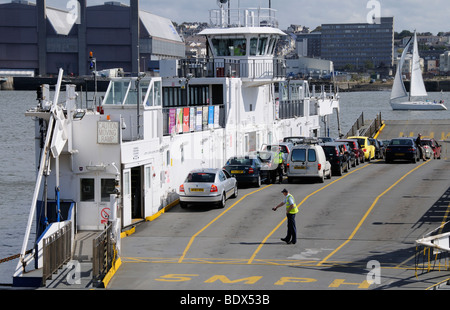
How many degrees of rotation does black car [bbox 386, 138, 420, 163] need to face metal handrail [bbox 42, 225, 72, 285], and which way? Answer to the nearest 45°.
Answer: approximately 180°

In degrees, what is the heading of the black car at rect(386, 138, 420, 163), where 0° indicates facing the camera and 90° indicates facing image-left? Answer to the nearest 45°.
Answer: approximately 180°

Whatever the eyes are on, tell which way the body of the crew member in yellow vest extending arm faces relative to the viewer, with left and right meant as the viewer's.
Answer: facing to the left of the viewer

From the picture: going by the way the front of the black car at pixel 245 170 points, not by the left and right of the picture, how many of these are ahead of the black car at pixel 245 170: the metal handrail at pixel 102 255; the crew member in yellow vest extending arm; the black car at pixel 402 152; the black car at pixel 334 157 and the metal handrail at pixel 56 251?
2

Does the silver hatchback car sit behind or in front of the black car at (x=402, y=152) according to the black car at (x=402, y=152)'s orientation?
behind

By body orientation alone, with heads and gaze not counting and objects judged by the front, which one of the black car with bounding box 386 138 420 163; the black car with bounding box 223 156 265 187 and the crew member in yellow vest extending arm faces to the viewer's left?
the crew member in yellow vest extending arm

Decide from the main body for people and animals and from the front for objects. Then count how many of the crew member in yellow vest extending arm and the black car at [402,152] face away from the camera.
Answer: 1

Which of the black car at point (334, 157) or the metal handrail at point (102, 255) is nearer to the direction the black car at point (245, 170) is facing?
the black car

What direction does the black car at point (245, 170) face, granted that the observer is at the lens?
facing away from the viewer and to the right of the viewer

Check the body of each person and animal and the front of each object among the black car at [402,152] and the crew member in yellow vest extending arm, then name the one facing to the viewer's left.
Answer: the crew member in yellow vest extending arm

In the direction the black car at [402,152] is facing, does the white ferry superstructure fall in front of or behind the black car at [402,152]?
behind

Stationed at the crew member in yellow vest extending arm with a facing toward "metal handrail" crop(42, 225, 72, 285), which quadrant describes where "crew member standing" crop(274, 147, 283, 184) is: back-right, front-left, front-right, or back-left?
back-right

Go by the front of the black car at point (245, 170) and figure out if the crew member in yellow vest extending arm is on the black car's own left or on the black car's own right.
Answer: on the black car's own right

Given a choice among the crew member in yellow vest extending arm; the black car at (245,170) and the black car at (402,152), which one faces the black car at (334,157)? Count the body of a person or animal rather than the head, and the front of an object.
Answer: the black car at (245,170)
